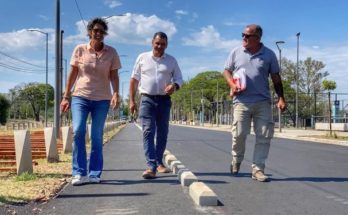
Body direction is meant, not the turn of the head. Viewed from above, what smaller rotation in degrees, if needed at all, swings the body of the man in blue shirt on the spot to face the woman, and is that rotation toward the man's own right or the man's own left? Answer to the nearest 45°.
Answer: approximately 90° to the man's own right

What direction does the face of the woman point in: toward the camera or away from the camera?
toward the camera

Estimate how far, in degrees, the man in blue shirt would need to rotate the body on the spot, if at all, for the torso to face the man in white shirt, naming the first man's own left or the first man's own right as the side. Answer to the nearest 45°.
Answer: approximately 90° to the first man's own right

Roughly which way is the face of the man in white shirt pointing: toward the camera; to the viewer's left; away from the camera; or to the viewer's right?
toward the camera

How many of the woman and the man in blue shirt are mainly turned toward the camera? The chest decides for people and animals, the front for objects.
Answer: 2

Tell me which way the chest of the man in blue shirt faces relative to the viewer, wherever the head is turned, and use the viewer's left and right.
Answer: facing the viewer

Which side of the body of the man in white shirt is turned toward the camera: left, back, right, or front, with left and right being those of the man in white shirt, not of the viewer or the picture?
front

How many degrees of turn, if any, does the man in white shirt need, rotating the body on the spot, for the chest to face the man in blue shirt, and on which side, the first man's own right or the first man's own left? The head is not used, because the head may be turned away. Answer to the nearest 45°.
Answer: approximately 90° to the first man's own left

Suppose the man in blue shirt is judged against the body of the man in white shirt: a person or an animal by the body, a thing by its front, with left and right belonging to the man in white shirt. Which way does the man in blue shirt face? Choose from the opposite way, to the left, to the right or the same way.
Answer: the same way

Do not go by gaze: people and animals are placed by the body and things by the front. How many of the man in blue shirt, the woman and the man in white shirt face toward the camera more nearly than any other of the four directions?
3

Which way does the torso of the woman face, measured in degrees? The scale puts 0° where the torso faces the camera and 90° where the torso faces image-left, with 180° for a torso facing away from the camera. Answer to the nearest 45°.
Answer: approximately 0°

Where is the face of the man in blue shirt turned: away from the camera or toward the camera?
toward the camera

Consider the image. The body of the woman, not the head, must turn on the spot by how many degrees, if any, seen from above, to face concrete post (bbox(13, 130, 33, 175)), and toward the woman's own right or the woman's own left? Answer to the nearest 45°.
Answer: approximately 135° to the woman's own right
